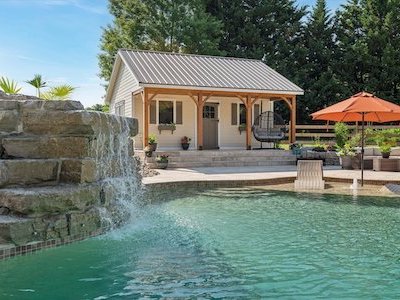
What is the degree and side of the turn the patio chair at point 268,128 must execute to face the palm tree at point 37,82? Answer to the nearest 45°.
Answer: approximately 45° to its right

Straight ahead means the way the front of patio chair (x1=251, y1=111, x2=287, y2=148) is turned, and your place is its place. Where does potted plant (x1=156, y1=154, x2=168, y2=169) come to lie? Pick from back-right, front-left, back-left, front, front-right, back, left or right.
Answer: front-right

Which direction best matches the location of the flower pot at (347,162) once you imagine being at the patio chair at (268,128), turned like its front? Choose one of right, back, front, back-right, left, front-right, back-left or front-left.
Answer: front-left

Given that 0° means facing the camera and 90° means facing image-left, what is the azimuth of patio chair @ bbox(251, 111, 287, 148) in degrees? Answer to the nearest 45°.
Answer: approximately 0°

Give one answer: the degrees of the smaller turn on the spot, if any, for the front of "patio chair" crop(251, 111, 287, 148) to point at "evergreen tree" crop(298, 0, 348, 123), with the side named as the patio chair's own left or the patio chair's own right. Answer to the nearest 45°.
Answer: approximately 180°
